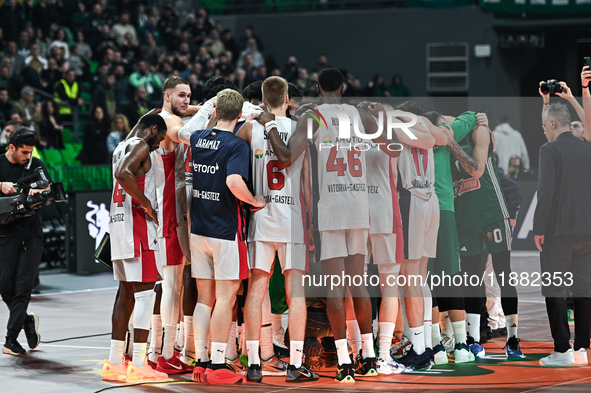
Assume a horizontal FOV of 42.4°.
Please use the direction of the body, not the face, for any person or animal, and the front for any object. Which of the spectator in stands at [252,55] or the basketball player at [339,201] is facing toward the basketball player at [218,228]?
the spectator in stands

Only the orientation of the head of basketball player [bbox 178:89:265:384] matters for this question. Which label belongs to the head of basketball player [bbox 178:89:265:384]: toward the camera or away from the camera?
away from the camera

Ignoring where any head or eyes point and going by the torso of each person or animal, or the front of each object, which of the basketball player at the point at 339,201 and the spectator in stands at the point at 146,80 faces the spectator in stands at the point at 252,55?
the basketball player

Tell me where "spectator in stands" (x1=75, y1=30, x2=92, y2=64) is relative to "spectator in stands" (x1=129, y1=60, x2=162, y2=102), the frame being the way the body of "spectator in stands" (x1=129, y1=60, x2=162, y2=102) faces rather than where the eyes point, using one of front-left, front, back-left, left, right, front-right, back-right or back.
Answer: back-right

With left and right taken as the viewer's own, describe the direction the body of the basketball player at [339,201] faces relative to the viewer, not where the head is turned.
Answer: facing away from the viewer

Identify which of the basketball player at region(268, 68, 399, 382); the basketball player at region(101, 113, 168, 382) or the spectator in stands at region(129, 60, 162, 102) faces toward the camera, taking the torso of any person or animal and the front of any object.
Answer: the spectator in stands

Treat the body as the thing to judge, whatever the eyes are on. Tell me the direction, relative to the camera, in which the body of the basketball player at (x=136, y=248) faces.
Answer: to the viewer's right

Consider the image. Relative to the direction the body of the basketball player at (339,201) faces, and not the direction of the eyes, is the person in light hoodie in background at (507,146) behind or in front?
in front

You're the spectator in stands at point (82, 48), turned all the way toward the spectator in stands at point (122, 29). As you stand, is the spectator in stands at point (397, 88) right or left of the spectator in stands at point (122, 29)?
right

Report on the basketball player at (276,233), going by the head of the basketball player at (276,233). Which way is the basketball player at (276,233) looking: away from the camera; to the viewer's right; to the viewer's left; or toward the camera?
away from the camera

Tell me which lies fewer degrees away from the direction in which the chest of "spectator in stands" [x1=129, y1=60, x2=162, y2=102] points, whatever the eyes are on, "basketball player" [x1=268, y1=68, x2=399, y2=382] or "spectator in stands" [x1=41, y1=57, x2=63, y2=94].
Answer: the basketball player

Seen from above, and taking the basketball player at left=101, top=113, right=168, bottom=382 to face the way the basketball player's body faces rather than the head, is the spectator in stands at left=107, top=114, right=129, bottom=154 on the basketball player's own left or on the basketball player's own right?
on the basketball player's own left
